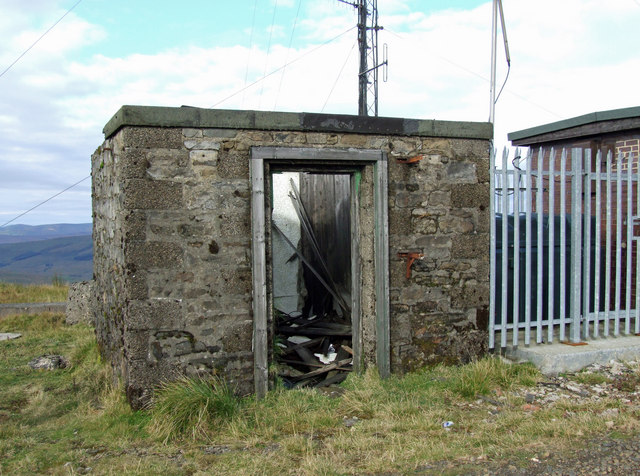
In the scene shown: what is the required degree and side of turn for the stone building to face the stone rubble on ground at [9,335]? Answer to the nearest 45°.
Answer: approximately 135° to its right

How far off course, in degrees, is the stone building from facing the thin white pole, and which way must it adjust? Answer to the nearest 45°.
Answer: approximately 90° to its left

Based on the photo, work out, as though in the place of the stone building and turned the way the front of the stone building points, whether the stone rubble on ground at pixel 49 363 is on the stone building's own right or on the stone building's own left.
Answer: on the stone building's own right

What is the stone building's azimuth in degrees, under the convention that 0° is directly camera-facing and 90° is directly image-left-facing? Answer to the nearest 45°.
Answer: approximately 0°

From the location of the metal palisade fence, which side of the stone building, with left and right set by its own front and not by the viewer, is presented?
left
